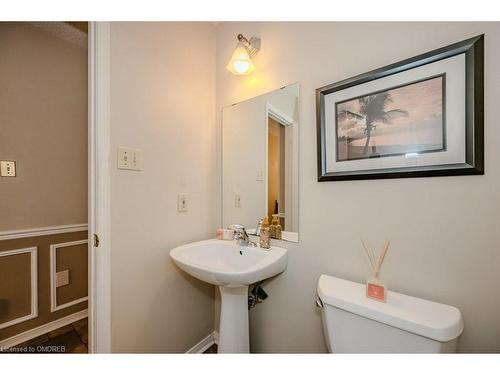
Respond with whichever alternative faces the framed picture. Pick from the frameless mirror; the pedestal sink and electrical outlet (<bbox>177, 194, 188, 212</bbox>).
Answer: the electrical outlet

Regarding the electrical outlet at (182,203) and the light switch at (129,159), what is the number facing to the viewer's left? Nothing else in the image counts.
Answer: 0

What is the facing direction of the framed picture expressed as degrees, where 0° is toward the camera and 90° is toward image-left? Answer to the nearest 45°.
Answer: approximately 45°

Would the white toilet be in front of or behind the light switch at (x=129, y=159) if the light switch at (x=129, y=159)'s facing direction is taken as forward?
in front

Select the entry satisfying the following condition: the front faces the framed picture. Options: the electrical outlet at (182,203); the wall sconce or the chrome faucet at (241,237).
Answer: the electrical outlet

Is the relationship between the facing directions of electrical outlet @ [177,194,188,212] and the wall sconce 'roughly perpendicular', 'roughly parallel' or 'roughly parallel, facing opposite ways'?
roughly perpendicular

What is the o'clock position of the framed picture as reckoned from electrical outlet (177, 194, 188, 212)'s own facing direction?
The framed picture is roughly at 12 o'clock from the electrical outlet.

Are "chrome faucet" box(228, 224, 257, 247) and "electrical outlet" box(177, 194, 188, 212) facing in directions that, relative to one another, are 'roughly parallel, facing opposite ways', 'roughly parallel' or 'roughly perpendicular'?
roughly perpendicular

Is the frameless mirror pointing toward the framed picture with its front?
no

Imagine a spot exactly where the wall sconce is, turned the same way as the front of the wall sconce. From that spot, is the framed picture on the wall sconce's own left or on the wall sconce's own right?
on the wall sconce's own left

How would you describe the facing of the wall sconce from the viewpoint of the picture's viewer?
facing the viewer and to the left of the viewer

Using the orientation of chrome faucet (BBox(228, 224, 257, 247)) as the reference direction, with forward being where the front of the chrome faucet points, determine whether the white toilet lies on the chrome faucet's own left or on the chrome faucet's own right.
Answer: on the chrome faucet's own left

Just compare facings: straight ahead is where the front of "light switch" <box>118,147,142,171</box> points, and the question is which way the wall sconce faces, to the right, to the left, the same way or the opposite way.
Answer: to the right

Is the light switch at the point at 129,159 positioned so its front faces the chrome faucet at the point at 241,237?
no
